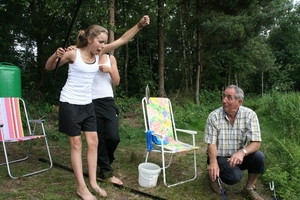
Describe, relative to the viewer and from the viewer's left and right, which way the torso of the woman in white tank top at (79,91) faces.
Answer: facing the viewer and to the right of the viewer

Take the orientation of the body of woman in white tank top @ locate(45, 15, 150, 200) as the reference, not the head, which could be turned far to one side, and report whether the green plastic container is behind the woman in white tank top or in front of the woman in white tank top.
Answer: behind
